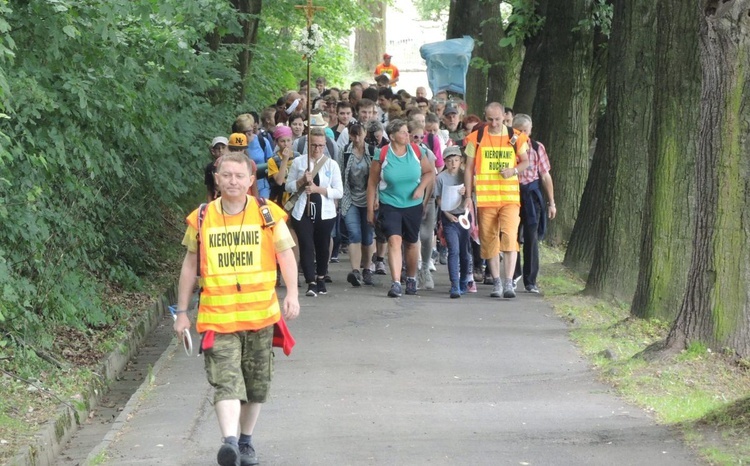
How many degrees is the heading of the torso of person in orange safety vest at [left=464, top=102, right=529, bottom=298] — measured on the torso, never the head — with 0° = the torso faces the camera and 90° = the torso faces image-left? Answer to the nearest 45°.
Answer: approximately 0°

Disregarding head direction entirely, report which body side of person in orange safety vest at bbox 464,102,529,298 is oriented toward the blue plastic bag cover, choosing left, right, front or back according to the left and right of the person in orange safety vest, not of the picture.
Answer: back

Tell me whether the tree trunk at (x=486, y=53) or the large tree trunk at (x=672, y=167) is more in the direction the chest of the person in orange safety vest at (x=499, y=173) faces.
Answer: the large tree trunk

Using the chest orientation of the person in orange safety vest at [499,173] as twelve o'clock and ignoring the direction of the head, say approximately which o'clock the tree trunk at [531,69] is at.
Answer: The tree trunk is roughly at 6 o'clock from the person in orange safety vest.

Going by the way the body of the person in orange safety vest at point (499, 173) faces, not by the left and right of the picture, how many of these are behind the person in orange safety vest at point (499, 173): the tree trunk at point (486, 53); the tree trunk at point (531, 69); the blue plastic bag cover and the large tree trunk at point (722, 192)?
3

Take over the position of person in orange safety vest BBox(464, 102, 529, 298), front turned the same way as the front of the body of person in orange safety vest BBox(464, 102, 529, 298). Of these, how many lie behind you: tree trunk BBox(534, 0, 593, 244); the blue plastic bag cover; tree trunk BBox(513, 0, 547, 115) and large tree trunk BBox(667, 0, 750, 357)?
3

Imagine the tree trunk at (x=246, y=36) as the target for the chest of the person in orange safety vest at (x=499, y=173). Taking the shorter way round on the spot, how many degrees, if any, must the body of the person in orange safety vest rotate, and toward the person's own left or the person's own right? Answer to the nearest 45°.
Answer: approximately 135° to the person's own right

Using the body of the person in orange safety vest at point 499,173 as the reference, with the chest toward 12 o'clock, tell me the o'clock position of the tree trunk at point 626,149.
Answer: The tree trunk is roughly at 8 o'clock from the person in orange safety vest.

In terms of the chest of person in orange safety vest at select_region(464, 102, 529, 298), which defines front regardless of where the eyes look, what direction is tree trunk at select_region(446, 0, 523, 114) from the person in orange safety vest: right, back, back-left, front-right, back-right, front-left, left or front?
back

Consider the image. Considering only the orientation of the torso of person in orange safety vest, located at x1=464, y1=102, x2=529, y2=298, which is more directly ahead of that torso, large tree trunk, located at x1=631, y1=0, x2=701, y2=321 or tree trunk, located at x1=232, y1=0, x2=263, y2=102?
the large tree trunk

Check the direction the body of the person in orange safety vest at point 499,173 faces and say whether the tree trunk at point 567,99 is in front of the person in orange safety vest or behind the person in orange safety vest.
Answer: behind

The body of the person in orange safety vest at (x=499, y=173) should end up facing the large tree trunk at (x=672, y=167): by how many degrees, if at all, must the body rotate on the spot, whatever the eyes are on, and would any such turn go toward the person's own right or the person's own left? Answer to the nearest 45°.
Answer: approximately 45° to the person's own left
